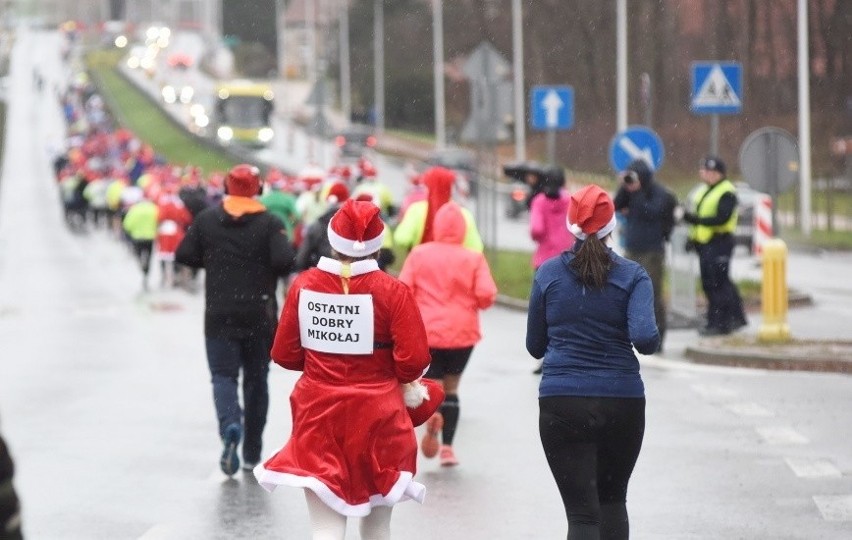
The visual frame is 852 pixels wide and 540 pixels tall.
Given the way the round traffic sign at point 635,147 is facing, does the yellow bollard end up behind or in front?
in front

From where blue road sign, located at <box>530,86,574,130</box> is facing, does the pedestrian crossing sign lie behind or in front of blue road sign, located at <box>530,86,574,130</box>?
in front

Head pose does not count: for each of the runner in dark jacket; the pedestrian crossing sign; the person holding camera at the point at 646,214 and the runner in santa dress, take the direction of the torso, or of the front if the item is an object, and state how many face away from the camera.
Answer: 2

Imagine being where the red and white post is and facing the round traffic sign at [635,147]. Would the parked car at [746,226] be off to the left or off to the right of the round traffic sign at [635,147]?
right

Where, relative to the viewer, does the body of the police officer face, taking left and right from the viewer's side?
facing the viewer and to the left of the viewer

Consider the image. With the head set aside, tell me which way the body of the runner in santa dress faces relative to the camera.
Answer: away from the camera

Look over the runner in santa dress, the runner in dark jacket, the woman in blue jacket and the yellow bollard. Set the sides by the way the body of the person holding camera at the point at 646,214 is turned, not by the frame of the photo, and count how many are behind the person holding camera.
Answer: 1

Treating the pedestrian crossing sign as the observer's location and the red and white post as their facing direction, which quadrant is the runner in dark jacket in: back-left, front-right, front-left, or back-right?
front-right

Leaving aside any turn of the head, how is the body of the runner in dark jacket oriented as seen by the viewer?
away from the camera

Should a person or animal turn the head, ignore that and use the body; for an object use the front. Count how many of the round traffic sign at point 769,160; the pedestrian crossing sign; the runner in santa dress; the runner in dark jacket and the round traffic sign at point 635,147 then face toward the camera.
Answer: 2

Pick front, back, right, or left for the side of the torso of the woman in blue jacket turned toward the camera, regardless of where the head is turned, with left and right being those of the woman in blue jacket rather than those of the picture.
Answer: back

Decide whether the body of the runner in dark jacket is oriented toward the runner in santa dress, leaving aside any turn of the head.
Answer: no

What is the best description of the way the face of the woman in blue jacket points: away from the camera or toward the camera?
away from the camera

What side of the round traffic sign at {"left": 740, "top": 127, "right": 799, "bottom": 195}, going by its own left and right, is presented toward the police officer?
back

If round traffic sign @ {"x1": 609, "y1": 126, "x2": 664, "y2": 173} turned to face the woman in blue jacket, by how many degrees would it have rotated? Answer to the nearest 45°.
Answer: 0° — it already faces them

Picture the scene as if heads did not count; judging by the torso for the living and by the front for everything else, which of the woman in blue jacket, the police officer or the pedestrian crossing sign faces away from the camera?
the woman in blue jacket

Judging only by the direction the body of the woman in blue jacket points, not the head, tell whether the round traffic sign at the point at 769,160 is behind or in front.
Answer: in front

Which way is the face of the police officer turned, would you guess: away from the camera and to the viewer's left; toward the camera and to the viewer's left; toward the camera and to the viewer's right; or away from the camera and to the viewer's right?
toward the camera and to the viewer's left

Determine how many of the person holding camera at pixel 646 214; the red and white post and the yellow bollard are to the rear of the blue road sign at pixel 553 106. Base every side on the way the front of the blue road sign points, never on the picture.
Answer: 0

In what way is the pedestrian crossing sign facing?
toward the camera

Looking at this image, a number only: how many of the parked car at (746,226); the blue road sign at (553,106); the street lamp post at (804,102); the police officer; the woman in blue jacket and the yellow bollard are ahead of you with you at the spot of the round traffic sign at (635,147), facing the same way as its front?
3

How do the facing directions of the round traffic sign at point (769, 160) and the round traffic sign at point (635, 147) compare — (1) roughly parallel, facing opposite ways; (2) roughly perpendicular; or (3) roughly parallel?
roughly parallel, facing opposite ways

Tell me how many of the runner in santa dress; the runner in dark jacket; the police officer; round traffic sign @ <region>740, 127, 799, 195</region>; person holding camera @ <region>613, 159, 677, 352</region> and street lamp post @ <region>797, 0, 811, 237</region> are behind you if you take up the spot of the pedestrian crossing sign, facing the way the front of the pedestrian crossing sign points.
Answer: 1

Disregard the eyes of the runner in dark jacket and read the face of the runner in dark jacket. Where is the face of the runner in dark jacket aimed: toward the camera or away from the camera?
away from the camera
